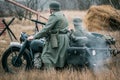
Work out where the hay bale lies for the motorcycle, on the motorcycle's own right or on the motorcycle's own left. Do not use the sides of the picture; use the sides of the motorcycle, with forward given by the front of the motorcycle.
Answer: on the motorcycle's own right

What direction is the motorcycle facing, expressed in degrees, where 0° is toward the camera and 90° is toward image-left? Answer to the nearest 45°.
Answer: approximately 90°
